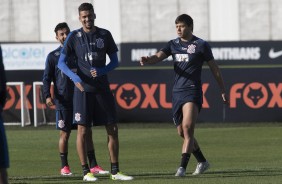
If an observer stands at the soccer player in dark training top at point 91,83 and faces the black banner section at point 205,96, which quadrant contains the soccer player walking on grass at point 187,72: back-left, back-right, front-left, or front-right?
front-right

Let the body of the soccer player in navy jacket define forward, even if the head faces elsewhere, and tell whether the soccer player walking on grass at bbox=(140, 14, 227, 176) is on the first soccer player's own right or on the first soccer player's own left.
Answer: on the first soccer player's own left

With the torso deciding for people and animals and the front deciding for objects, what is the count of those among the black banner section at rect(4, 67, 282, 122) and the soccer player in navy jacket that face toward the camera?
2

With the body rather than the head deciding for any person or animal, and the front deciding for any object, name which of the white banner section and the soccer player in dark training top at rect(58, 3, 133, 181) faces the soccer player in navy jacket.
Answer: the white banner section

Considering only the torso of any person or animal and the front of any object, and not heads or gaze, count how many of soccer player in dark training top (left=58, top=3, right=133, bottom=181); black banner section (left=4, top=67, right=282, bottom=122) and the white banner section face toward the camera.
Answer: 3

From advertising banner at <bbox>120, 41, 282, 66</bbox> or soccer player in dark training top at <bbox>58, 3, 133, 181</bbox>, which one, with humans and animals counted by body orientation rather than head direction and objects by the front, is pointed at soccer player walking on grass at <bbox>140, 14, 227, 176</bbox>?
the advertising banner

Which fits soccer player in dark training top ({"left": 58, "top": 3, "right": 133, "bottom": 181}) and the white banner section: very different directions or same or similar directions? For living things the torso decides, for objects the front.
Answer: same or similar directions

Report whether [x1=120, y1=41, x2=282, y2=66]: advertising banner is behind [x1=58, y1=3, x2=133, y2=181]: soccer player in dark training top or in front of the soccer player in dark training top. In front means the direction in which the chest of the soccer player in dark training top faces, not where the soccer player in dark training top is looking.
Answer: behind

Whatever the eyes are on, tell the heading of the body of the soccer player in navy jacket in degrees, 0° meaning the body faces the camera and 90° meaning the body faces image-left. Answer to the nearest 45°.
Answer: approximately 0°

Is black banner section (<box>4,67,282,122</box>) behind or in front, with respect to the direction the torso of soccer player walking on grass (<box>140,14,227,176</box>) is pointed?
behind

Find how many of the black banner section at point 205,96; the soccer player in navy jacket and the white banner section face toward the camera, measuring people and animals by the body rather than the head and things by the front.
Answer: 3

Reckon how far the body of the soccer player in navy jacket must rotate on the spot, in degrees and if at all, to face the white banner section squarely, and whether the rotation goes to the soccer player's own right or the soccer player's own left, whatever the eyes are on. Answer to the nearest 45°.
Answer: approximately 180°

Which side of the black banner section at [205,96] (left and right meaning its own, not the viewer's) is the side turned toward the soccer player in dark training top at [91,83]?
front

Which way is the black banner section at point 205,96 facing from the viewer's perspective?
toward the camera

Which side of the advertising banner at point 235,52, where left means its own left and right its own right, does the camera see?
front

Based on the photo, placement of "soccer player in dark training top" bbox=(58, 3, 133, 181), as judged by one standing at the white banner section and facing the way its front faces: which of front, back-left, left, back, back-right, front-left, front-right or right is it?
front

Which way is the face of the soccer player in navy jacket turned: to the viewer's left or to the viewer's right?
to the viewer's right

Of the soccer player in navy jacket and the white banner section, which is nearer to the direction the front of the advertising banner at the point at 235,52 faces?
the soccer player in navy jacket

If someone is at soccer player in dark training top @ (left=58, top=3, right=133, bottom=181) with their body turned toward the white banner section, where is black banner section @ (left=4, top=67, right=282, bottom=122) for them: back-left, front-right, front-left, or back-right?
front-right
